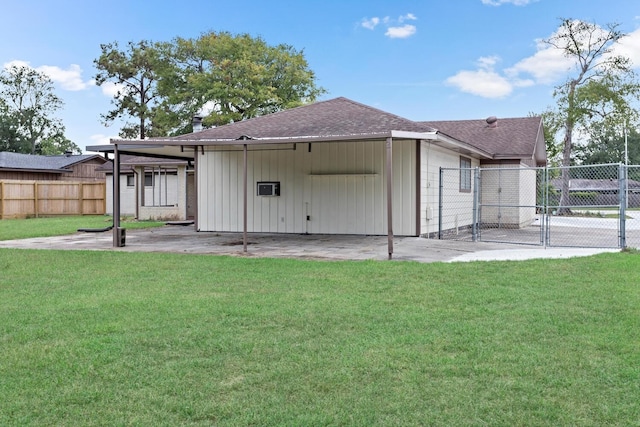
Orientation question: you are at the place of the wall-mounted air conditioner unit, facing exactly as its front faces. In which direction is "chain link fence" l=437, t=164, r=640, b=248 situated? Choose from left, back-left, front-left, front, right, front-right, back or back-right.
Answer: left

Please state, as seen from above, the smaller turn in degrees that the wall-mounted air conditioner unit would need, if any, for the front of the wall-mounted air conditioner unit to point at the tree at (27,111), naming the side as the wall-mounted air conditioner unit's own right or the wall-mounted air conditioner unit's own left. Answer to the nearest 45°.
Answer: approximately 135° to the wall-mounted air conditioner unit's own right

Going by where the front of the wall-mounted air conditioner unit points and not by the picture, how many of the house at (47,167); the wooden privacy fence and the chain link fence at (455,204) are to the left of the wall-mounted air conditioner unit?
1

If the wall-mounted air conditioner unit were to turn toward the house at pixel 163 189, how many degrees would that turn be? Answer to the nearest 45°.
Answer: approximately 135° to its right

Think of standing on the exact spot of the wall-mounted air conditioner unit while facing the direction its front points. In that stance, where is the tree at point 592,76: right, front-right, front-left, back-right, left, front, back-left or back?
back-left

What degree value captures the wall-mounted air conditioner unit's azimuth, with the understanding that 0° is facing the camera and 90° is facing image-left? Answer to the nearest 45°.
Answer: approximately 0°

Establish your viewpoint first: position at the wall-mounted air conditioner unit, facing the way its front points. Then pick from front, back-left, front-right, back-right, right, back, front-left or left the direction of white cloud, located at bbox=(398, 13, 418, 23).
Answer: back-left

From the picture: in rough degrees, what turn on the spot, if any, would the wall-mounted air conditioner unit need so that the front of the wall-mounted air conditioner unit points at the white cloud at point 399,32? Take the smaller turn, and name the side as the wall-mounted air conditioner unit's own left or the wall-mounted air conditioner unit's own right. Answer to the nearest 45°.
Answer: approximately 135° to the wall-mounted air conditioner unit's own left

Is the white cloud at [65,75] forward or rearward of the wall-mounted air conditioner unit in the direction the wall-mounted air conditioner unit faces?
rearward

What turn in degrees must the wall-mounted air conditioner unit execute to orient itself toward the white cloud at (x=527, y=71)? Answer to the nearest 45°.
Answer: approximately 135° to its left

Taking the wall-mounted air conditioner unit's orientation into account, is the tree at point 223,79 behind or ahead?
behind

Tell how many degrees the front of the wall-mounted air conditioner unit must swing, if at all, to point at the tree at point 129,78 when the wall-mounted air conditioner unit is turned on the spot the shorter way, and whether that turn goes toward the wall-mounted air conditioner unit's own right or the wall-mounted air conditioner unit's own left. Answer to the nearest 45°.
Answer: approximately 180°

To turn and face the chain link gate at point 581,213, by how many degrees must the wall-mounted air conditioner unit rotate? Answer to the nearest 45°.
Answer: approximately 135° to its left
